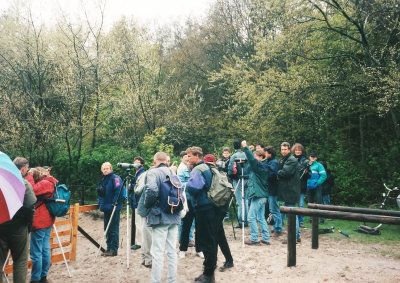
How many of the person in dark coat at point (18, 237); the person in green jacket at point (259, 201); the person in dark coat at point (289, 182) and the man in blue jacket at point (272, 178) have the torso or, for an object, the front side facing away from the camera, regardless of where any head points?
1

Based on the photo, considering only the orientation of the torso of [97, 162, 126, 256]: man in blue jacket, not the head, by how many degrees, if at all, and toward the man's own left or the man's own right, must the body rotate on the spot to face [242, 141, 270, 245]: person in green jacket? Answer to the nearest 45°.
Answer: approximately 135° to the man's own left

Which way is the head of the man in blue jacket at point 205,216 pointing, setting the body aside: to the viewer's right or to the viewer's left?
to the viewer's left

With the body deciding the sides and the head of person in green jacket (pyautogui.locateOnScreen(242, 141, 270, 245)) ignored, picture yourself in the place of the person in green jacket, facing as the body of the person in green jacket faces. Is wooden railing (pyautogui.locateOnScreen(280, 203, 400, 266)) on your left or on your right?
on your left
